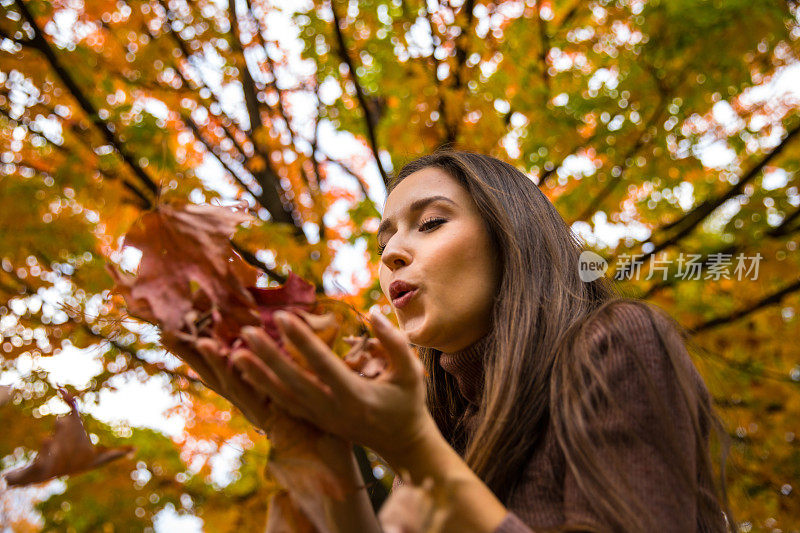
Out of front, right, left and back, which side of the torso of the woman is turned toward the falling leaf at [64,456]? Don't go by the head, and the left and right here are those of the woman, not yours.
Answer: front

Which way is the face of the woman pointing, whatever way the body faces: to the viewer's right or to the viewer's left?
to the viewer's left

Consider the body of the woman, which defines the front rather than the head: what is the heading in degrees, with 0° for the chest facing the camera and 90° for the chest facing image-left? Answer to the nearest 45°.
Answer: approximately 45°
